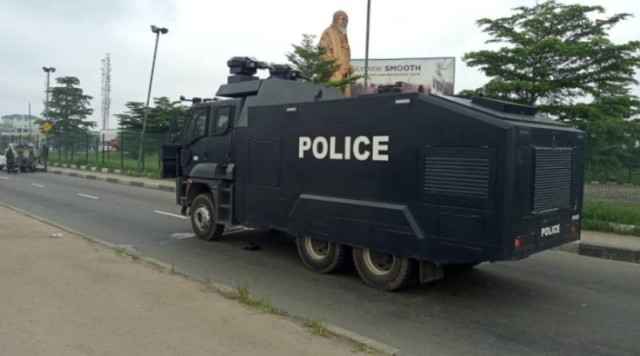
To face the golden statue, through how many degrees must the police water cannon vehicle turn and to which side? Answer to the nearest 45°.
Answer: approximately 45° to its right

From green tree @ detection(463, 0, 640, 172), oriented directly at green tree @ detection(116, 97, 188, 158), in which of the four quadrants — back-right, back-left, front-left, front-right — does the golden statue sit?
front-right

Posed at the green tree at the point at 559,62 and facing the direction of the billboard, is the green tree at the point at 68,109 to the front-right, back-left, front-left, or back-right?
front-left

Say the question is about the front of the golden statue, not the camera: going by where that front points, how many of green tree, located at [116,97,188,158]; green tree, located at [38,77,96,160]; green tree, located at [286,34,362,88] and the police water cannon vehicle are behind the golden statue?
2

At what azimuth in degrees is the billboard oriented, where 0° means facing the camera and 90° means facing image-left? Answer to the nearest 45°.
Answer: approximately 0°

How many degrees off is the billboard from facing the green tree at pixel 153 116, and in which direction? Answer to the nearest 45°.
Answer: approximately 90° to its right

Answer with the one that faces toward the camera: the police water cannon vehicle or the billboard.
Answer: the billboard

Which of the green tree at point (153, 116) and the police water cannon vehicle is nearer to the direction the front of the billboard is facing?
the police water cannon vehicle

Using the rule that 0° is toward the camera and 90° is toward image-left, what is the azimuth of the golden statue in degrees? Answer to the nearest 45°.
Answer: approximately 315°

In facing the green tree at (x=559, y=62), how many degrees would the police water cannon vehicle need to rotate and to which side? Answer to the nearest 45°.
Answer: approximately 90° to its right

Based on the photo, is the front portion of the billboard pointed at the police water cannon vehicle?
yes

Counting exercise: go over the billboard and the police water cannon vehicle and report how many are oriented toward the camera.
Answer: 1

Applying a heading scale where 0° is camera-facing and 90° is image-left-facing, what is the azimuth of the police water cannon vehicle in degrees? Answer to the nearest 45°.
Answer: approximately 135°
